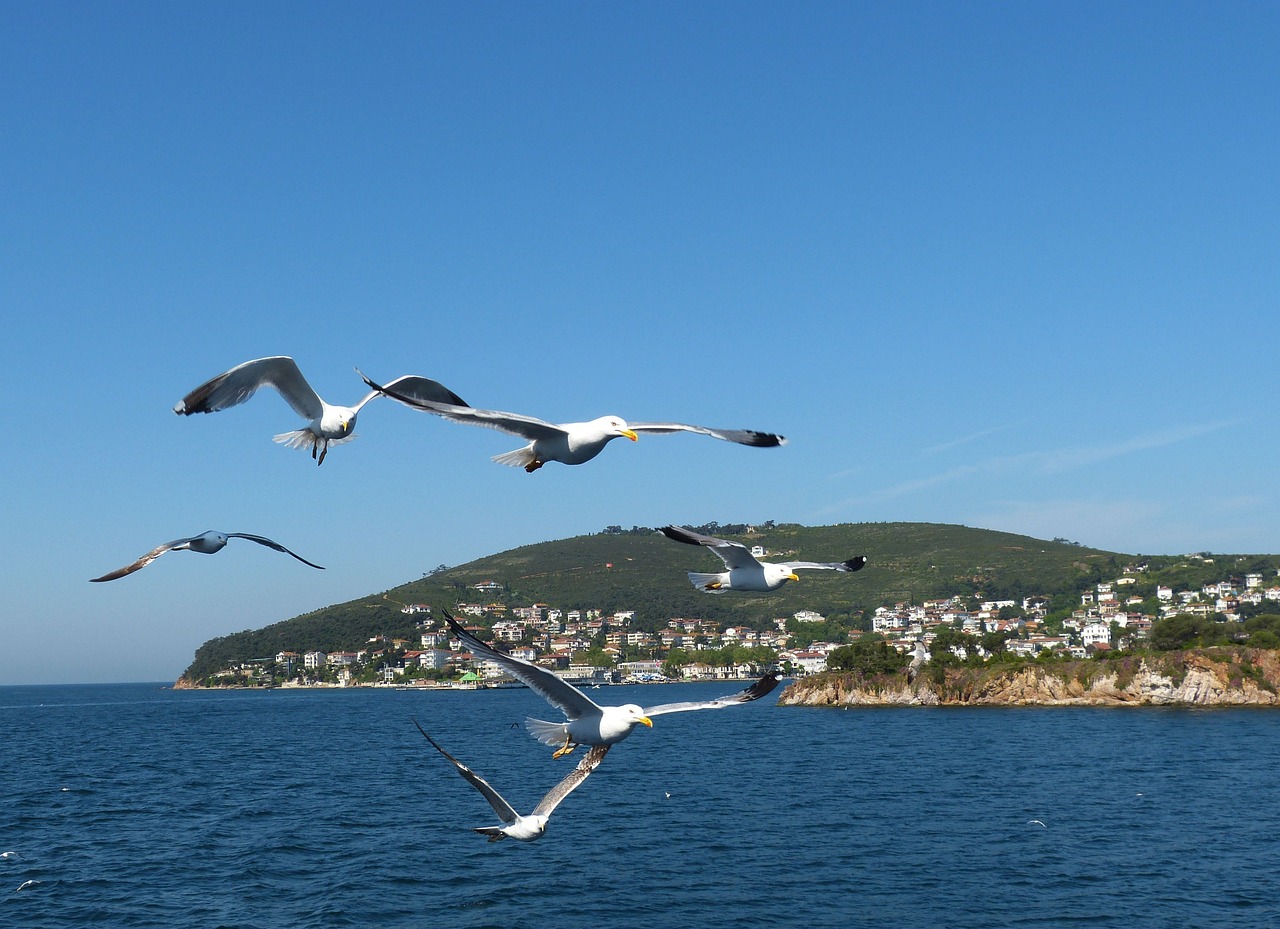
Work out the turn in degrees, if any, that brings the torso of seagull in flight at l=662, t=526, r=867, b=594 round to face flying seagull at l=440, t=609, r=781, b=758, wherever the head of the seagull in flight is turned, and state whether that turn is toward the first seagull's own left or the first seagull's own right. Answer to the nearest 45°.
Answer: approximately 135° to the first seagull's own right

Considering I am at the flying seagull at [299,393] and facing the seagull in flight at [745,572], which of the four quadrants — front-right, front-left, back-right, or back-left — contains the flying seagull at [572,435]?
front-right

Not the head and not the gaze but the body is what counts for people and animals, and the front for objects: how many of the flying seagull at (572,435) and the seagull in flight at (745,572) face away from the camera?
0

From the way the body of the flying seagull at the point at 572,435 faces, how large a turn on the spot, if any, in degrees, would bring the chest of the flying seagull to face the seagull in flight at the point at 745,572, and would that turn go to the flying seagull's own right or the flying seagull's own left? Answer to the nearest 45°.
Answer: approximately 90° to the flying seagull's own left

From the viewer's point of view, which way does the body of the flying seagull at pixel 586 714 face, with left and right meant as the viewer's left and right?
facing the viewer and to the right of the viewer

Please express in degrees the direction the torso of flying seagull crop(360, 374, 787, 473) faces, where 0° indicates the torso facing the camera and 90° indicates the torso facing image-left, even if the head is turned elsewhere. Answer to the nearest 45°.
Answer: approximately 315°

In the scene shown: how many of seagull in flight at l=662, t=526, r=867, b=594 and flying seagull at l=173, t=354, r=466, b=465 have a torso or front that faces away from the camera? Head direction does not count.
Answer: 0

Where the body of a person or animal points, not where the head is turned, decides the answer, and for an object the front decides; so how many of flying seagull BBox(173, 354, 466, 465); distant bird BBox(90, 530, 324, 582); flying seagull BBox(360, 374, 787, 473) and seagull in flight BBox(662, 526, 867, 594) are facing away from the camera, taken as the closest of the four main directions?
0

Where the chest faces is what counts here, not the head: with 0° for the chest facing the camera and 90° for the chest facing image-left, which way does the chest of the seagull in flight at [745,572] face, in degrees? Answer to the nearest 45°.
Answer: approximately 315°

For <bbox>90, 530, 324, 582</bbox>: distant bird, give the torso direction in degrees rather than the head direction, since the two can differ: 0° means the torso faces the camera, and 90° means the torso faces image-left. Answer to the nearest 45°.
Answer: approximately 315°
